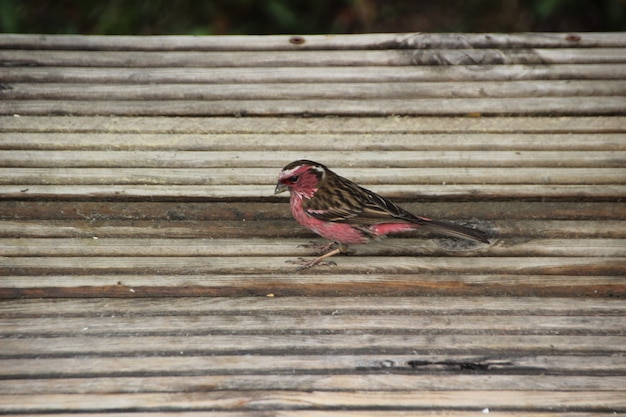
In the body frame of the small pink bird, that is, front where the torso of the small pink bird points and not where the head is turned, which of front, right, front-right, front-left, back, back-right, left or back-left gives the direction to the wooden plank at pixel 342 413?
left

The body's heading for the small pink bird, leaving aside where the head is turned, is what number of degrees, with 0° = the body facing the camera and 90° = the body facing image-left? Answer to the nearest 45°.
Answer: approximately 90°
